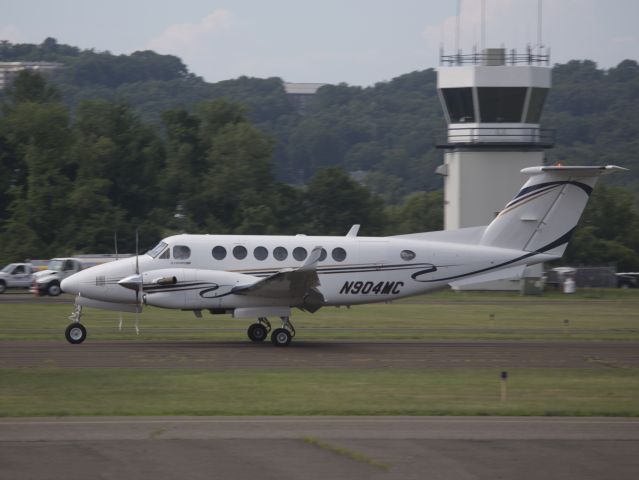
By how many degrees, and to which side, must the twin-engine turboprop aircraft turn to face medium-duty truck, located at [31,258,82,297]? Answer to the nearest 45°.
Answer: approximately 45° to its right

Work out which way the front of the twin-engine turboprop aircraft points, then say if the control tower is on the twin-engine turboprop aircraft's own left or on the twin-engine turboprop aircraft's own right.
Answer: on the twin-engine turboprop aircraft's own right

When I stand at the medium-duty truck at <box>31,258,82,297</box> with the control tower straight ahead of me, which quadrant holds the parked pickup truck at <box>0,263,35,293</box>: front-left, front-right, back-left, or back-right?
back-left

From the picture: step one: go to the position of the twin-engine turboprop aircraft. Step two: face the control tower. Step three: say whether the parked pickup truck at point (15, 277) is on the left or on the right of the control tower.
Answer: left

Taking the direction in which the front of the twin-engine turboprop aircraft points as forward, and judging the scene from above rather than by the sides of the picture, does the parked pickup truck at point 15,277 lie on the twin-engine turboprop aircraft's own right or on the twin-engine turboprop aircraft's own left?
on the twin-engine turboprop aircraft's own right

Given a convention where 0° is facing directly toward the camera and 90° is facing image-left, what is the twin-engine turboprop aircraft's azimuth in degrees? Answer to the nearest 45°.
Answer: approximately 90°

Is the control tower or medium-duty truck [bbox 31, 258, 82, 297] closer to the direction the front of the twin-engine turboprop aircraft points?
the medium-duty truck

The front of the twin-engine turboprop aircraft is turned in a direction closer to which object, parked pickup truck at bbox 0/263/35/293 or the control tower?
the parked pickup truck
